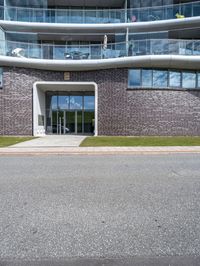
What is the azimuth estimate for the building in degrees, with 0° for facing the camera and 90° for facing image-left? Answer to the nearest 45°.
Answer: approximately 0°
